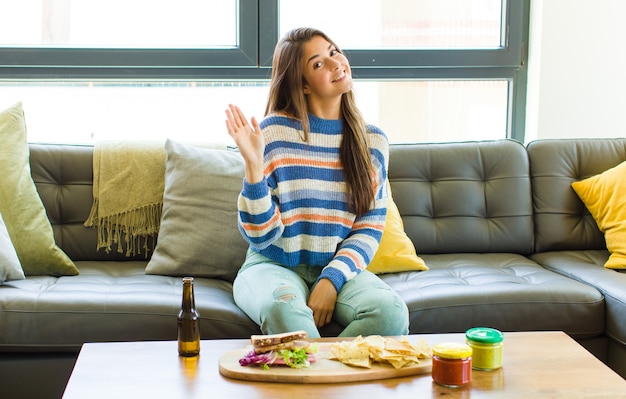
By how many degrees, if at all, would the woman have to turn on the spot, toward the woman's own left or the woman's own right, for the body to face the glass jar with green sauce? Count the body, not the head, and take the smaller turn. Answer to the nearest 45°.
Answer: approximately 45° to the woman's own left

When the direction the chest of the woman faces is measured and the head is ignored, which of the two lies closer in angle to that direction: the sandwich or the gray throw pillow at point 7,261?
the sandwich

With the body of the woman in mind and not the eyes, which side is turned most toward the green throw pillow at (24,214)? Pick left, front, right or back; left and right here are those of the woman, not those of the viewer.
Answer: right

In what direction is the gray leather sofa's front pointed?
toward the camera

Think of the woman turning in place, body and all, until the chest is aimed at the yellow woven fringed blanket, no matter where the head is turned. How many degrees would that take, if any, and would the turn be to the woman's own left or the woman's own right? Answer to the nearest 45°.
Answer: approximately 135° to the woman's own right

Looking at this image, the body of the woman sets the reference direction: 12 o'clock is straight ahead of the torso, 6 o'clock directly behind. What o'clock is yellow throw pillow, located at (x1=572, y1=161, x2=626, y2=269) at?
The yellow throw pillow is roughly at 8 o'clock from the woman.

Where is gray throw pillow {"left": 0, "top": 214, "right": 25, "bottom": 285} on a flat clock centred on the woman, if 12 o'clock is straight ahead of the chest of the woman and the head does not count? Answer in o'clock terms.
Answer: The gray throw pillow is roughly at 3 o'clock from the woman.

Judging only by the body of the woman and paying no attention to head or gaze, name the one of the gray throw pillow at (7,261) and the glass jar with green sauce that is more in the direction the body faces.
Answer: the glass jar with green sauce

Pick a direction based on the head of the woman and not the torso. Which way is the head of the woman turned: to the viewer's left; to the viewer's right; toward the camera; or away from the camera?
toward the camera

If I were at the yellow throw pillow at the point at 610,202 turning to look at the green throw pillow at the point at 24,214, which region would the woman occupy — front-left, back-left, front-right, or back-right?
front-left

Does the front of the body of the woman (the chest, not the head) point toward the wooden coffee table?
yes

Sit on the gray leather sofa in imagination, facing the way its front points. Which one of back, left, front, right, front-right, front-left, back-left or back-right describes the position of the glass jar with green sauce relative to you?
front
